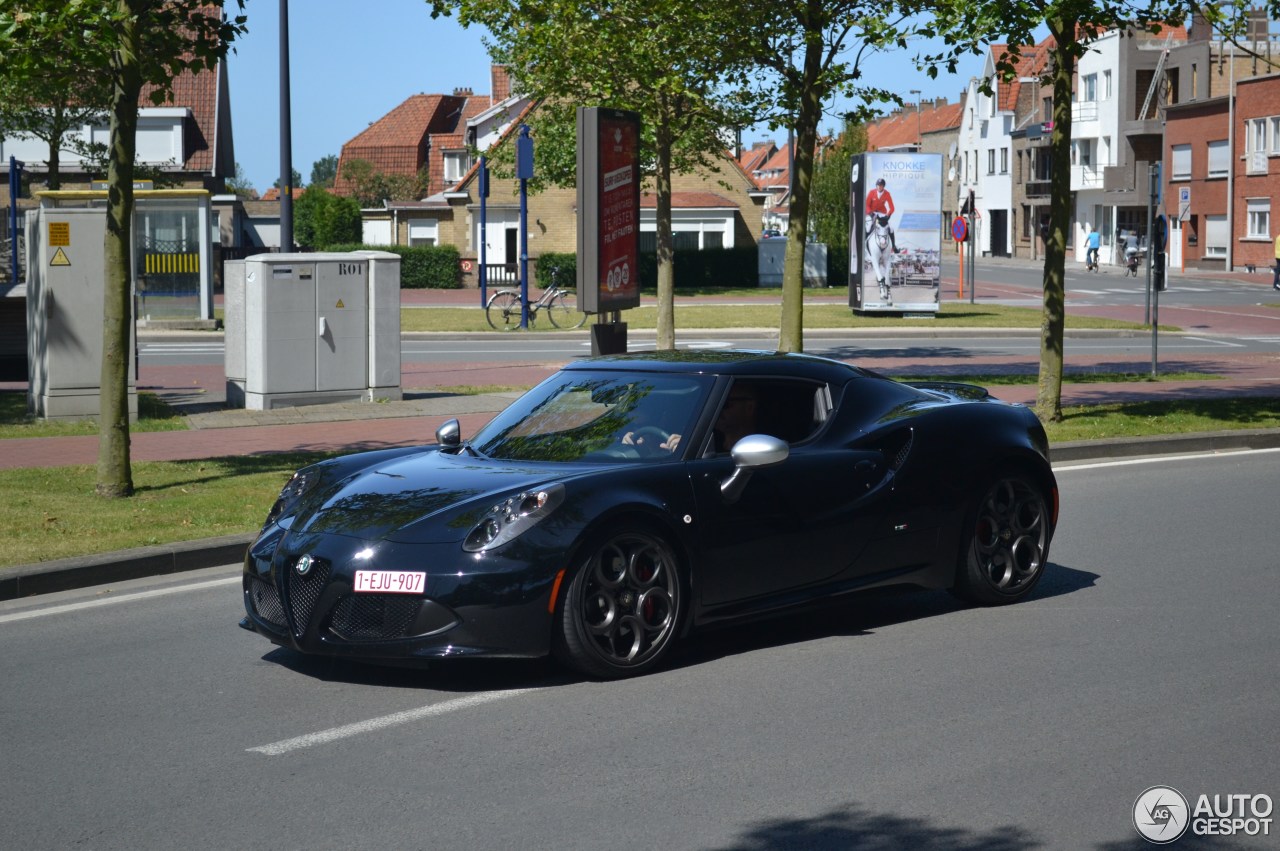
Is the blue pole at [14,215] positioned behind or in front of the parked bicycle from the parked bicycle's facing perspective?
behind

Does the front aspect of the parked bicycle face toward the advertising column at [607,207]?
no

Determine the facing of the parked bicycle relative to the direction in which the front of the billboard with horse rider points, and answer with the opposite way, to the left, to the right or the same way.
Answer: to the left

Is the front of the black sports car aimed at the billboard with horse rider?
no

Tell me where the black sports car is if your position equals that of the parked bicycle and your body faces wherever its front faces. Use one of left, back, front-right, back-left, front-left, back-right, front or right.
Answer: right

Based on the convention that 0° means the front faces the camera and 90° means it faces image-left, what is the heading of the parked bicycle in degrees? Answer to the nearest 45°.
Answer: approximately 270°

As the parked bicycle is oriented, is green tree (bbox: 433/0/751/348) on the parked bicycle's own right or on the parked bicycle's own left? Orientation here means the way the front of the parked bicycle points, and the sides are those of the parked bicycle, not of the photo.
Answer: on the parked bicycle's own right

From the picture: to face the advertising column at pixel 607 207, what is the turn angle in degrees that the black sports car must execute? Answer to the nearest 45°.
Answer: approximately 135° to its right

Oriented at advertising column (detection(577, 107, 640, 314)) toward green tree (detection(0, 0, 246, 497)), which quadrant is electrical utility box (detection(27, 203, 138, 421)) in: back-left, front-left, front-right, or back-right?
front-right

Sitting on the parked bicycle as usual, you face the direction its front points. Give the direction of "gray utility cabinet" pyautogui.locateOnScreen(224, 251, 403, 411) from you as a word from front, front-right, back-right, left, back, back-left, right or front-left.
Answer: right

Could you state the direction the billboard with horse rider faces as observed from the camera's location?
facing the viewer

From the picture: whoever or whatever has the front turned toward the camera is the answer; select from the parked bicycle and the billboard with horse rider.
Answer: the billboard with horse rider

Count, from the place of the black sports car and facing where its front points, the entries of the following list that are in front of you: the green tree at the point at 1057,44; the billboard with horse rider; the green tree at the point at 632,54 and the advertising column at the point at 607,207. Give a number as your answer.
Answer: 0

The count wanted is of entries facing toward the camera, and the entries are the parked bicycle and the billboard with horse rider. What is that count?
1

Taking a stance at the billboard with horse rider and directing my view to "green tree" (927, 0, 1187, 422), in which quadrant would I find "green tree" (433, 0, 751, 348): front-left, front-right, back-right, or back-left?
front-right

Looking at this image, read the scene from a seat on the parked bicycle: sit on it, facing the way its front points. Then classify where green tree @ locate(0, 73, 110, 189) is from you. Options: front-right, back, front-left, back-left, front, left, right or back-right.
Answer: back-left

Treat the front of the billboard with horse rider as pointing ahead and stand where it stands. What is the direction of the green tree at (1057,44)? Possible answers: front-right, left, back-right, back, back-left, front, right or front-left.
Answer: front

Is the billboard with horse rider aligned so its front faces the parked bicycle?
no
